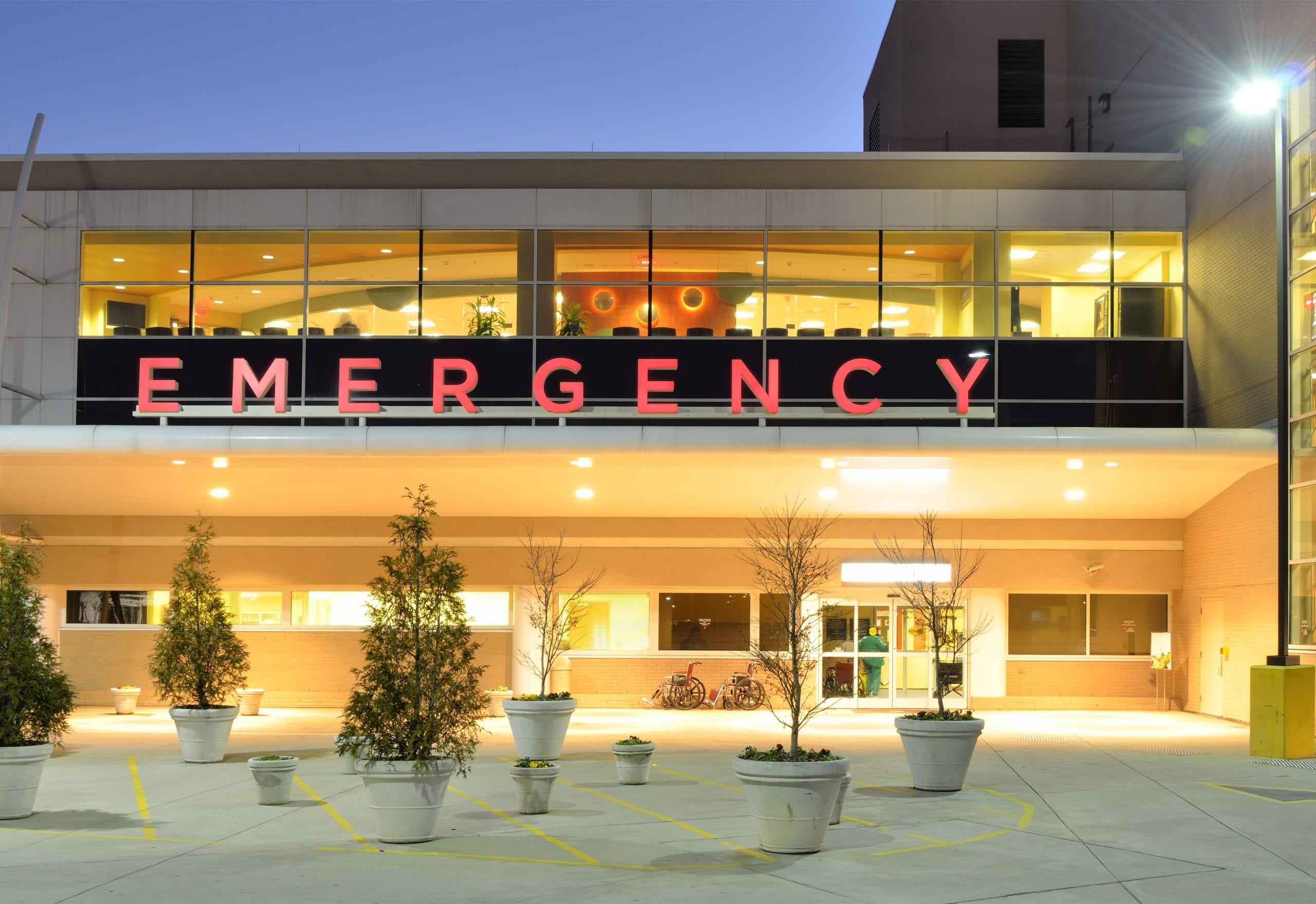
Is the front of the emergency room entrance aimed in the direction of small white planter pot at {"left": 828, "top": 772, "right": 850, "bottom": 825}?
yes

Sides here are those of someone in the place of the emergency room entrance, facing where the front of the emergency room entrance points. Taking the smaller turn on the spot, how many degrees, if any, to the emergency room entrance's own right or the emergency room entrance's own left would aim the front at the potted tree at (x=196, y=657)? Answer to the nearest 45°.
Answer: approximately 45° to the emergency room entrance's own right

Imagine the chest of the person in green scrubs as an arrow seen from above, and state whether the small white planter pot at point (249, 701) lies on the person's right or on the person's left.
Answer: on the person's left

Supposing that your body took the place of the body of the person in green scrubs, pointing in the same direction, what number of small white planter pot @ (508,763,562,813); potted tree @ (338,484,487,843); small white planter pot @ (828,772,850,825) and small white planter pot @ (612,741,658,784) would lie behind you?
4

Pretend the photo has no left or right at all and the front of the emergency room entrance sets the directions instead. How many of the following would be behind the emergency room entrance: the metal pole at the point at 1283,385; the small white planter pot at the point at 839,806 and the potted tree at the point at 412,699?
0

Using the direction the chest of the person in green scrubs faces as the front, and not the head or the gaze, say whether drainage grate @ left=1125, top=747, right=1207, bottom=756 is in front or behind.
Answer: behind

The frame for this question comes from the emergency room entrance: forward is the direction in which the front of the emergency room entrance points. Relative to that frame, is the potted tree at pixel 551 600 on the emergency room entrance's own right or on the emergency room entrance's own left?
on the emergency room entrance's own right

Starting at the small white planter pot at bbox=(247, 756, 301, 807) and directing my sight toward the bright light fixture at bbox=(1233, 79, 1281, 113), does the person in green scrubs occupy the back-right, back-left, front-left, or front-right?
front-left

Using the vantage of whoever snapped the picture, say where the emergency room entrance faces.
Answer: facing the viewer

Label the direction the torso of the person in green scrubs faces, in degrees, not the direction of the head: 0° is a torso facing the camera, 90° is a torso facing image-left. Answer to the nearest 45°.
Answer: approximately 180°
